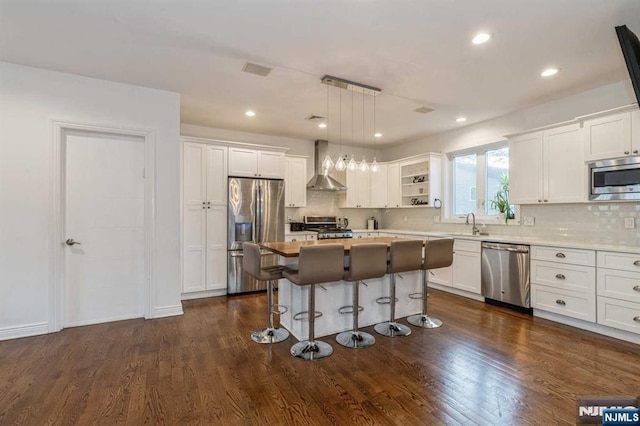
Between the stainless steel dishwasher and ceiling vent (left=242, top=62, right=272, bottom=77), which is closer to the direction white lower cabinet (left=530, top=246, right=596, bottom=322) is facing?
the ceiling vent

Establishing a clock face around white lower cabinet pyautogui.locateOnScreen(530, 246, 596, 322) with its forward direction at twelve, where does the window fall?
The window is roughly at 3 o'clock from the white lower cabinet.

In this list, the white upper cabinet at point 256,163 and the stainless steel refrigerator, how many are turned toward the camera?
2

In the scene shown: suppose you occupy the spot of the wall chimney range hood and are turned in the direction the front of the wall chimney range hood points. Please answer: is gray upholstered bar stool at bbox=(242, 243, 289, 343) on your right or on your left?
on your right

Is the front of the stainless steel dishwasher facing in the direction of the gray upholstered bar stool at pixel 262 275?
yes

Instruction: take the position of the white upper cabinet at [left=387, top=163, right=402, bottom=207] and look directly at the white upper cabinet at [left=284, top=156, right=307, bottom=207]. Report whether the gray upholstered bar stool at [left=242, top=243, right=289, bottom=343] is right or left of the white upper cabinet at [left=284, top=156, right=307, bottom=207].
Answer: left

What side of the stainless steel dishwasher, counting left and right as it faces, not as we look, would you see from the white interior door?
front

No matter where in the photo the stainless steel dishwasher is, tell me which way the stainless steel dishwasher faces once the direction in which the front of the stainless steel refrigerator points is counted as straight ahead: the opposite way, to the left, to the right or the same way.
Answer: to the right

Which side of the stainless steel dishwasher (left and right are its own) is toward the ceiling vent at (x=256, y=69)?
front

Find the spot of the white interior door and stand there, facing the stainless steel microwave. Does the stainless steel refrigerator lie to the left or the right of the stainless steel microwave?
left

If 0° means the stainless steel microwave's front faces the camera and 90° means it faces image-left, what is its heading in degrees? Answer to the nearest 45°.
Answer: approximately 45°

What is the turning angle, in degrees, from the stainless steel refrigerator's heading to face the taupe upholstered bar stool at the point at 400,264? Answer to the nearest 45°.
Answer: approximately 45° to its left

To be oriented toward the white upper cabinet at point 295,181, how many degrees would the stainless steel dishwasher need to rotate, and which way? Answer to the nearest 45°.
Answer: approximately 45° to its right

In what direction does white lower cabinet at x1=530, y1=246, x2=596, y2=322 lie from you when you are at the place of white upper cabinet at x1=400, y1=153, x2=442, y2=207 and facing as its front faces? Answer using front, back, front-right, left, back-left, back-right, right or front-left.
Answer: left
